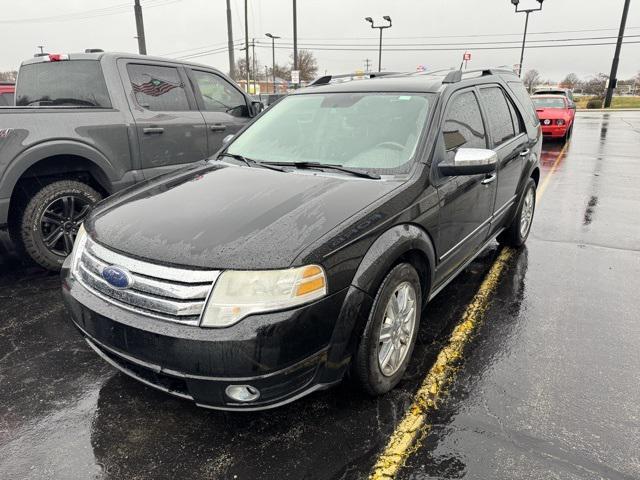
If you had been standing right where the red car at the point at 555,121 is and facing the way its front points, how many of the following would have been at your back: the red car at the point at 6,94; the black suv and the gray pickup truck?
0

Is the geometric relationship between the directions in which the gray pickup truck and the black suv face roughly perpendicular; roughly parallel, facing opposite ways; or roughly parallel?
roughly parallel, facing opposite ways

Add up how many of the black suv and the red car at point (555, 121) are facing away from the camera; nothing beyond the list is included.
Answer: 0

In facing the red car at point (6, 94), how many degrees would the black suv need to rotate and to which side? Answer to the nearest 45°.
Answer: approximately 90° to its right

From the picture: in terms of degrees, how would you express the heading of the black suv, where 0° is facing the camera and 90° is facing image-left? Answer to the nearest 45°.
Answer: approximately 45°

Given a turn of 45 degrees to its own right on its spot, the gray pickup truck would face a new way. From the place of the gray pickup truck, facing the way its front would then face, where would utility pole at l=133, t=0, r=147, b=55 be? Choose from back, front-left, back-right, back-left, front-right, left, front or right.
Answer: left

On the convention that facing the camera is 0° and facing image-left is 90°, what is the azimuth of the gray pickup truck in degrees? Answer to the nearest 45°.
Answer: approximately 225°

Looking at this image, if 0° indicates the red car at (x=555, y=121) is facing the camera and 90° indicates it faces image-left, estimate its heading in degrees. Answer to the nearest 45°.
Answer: approximately 45°

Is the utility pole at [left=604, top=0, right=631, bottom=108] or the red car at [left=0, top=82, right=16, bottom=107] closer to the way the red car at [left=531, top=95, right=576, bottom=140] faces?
the red car

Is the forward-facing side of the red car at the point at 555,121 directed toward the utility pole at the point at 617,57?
no

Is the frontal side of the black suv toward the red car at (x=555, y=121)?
no
